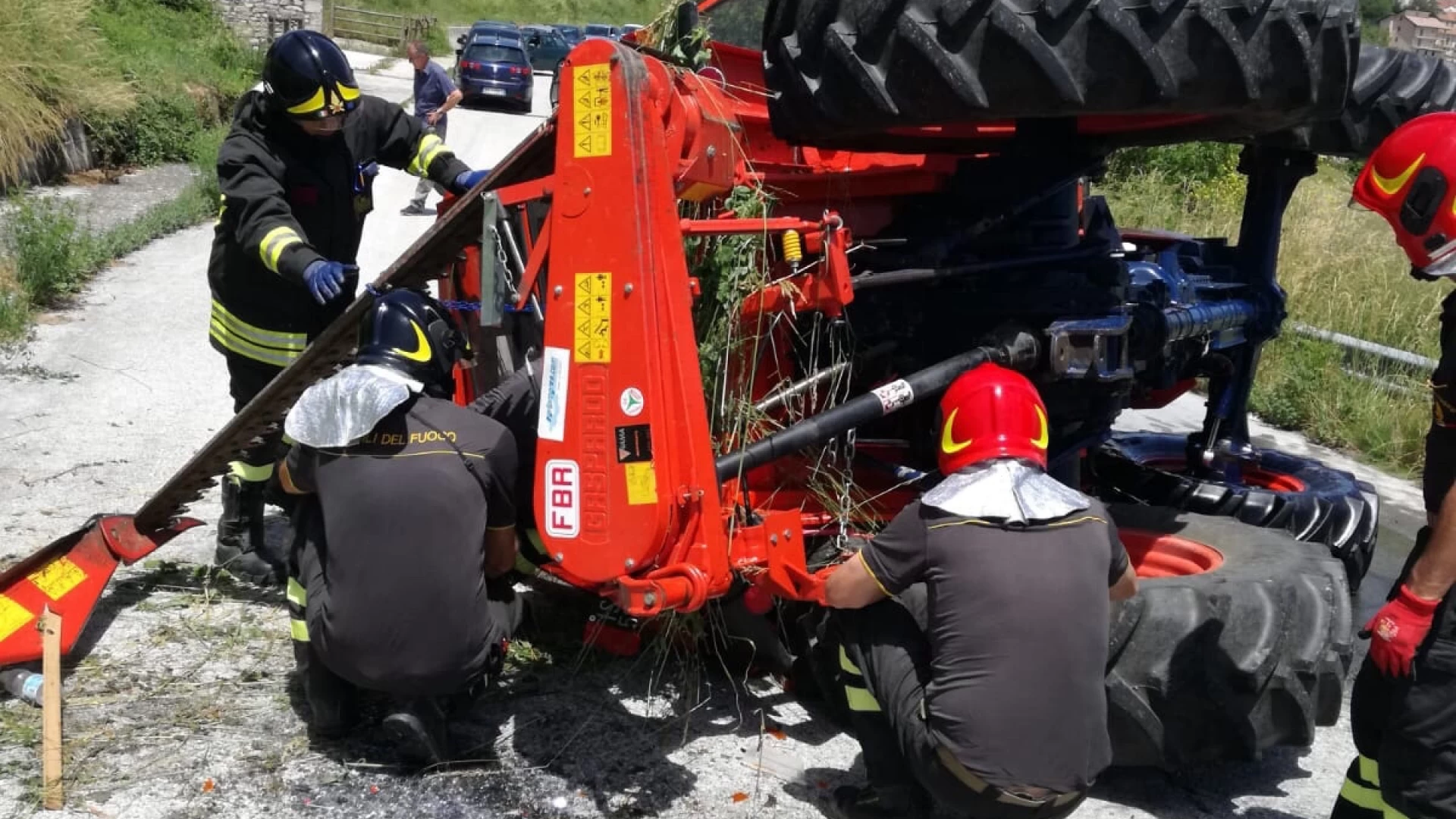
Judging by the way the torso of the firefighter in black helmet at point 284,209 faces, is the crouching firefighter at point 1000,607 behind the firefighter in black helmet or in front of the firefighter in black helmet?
in front

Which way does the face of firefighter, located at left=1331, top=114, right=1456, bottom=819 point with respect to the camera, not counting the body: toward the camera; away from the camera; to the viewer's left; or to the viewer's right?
to the viewer's left

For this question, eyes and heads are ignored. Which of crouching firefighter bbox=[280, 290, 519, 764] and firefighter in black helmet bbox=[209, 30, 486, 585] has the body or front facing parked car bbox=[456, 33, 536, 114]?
the crouching firefighter

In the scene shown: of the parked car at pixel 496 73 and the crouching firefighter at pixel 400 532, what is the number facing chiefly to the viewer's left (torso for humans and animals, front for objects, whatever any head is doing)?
0

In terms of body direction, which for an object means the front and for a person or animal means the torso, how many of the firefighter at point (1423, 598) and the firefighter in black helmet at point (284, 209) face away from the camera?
0

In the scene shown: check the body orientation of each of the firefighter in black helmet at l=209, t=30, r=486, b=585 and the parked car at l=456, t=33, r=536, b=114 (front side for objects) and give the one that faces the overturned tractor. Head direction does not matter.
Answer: the firefighter in black helmet

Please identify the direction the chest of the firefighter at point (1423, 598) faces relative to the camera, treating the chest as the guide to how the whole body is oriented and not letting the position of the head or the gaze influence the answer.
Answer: to the viewer's left

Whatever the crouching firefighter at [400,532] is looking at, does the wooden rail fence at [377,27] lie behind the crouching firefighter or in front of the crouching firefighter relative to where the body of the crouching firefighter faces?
in front

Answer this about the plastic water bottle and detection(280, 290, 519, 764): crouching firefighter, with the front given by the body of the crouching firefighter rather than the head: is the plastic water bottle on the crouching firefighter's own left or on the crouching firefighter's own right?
on the crouching firefighter's own left

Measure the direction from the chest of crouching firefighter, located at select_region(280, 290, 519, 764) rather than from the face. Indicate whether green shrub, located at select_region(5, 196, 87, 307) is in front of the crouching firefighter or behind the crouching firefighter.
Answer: in front

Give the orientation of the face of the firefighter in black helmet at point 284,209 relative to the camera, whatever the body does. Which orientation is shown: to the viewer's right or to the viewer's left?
to the viewer's right

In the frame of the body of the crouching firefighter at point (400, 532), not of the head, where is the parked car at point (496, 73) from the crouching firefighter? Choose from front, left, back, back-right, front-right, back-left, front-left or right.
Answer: front

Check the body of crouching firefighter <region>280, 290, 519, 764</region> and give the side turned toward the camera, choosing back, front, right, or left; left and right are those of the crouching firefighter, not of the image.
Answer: back

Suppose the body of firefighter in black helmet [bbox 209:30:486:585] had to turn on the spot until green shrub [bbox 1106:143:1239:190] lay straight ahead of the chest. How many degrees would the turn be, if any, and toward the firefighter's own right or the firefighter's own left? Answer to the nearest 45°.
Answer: approximately 90° to the firefighter's own left

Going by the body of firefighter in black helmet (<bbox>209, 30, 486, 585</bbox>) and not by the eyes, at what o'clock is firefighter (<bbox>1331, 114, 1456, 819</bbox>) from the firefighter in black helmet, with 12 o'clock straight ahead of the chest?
The firefighter is roughly at 12 o'clock from the firefighter in black helmet.

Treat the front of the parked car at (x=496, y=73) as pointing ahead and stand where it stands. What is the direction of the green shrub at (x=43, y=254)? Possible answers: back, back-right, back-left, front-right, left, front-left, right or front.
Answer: back

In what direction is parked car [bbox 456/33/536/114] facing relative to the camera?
away from the camera

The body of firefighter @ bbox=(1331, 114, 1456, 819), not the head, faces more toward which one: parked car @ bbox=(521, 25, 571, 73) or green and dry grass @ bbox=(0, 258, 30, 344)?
the green and dry grass

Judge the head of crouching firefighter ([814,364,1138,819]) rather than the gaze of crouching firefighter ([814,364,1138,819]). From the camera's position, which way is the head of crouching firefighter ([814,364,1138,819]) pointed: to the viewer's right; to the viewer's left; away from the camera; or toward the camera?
away from the camera

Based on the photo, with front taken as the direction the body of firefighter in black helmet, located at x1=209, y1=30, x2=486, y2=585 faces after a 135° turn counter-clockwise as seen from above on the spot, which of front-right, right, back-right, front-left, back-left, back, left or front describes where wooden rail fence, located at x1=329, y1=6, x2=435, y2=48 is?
front
